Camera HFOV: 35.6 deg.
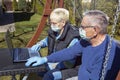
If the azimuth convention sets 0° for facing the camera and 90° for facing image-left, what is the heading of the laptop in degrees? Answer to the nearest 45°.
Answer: approximately 270°

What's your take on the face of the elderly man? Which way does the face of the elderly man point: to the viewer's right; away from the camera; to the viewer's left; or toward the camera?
to the viewer's left

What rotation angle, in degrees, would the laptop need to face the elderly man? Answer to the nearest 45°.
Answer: approximately 45° to its right
